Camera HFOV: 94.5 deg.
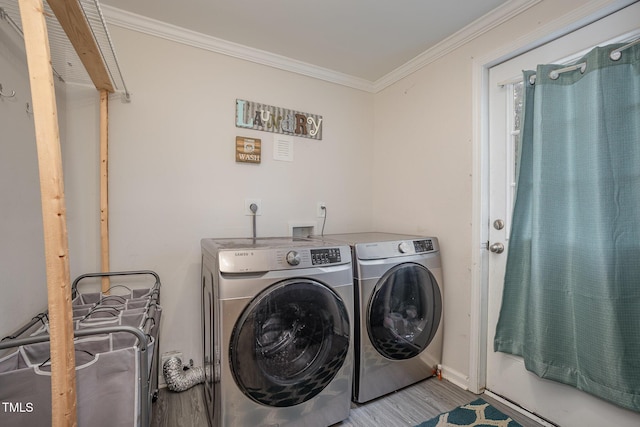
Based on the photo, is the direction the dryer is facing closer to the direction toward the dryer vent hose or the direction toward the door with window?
the door with window

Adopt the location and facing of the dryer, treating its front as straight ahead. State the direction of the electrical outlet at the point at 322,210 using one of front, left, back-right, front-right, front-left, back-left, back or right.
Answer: back

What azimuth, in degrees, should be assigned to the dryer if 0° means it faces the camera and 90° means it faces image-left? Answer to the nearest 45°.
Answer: approximately 315°

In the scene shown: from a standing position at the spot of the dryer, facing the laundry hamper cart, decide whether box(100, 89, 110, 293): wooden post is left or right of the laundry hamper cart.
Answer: right

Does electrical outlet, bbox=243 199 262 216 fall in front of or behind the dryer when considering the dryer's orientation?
behind

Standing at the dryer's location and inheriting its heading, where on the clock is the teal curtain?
The teal curtain is roughly at 11 o'clock from the dryer.

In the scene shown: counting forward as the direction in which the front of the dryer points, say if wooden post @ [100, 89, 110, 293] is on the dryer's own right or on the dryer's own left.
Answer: on the dryer's own right
